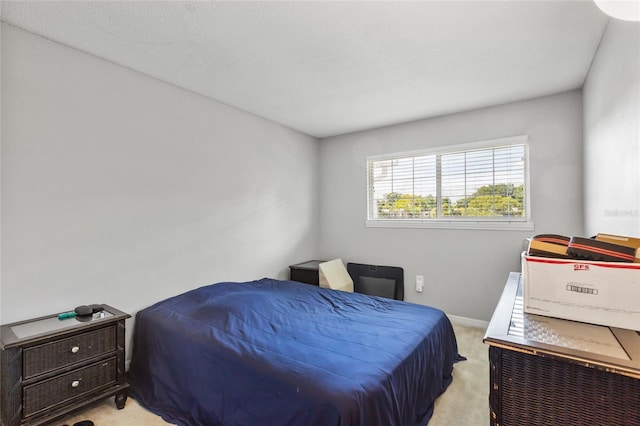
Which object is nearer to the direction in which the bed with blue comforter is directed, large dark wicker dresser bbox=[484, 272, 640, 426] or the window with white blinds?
the large dark wicker dresser

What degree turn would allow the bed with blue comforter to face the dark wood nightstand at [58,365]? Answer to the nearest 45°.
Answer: approximately 135° to its right

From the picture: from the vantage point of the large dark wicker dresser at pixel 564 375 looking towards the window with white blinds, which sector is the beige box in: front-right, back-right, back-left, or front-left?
front-left

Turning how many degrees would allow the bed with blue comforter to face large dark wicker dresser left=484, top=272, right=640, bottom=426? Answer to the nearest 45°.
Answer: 0° — it already faces it

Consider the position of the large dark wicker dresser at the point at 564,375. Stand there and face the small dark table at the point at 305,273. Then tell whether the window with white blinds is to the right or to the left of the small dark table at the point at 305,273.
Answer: right

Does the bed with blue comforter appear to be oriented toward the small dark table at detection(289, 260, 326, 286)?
no

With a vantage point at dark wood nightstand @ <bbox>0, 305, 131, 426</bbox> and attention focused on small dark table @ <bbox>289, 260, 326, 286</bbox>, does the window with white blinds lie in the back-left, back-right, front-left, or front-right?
front-right

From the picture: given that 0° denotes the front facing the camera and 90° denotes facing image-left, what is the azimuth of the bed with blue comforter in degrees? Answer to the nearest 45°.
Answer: approximately 315°
